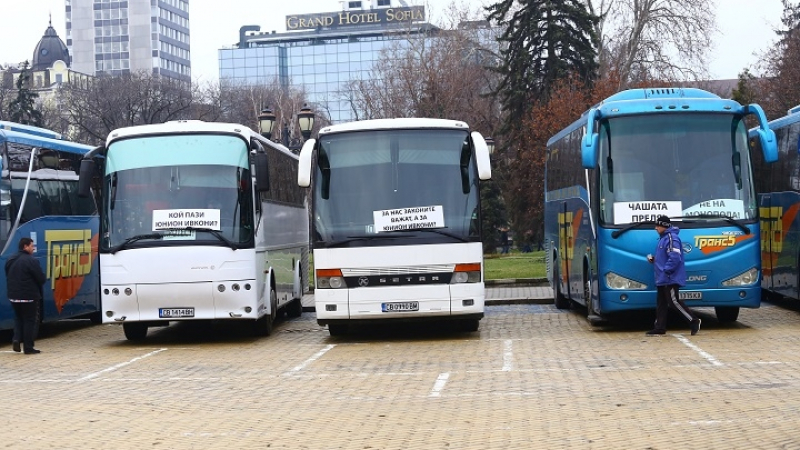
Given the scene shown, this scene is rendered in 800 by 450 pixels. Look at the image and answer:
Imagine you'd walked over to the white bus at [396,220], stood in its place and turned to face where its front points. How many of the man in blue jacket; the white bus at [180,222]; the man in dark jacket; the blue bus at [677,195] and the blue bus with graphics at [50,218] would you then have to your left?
2

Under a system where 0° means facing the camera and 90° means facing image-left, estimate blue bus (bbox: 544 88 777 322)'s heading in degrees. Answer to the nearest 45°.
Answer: approximately 0°

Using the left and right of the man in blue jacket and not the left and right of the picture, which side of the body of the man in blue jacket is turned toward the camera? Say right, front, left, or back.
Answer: left

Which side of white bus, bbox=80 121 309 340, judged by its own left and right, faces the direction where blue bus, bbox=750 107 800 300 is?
left

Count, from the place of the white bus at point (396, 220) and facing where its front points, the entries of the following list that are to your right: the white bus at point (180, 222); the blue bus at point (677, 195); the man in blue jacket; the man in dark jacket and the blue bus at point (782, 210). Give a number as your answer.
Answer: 2

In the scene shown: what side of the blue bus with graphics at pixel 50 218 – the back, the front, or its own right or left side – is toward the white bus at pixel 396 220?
left

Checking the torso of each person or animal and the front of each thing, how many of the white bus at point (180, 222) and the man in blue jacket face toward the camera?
1

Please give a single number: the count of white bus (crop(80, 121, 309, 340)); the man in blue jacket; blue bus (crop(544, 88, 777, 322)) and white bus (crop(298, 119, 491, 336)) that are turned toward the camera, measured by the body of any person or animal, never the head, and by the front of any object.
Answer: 3
